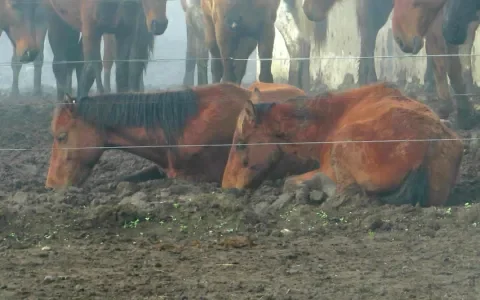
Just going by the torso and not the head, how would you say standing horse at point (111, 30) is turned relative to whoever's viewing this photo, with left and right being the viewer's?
facing the viewer and to the right of the viewer

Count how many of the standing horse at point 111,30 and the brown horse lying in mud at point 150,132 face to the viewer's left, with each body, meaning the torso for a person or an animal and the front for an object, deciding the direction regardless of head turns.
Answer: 1

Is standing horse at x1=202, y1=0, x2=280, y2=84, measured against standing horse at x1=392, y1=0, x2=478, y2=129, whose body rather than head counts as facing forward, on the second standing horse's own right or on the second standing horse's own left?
on the second standing horse's own right

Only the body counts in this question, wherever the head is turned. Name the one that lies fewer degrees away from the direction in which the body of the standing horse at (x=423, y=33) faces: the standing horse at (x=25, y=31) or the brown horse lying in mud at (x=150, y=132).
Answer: the brown horse lying in mud

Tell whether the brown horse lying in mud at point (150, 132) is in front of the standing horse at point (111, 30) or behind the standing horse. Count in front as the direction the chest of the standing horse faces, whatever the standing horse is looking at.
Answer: in front

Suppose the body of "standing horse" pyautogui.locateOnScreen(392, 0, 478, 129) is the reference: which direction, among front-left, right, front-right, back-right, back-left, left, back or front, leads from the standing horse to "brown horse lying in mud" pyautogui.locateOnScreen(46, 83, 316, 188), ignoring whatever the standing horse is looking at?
front

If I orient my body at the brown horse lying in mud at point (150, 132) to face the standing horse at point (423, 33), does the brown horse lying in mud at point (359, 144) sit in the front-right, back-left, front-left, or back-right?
front-right

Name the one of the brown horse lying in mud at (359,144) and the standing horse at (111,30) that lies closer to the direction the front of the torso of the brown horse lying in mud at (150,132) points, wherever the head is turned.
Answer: the standing horse

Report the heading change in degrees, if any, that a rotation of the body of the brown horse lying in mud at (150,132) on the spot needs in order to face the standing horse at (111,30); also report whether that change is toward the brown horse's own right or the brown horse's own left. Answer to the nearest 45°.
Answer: approximately 90° to the brown horse's own right

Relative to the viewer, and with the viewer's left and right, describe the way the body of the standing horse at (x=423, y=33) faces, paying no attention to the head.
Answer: facing the viewer and to the left of the viewer

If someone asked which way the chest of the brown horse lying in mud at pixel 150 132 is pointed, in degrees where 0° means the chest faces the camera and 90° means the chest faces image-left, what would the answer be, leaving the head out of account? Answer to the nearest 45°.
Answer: approximately 90°

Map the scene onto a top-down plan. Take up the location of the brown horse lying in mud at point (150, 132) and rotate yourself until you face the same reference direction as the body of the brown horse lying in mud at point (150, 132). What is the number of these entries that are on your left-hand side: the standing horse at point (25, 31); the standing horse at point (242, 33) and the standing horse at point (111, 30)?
0

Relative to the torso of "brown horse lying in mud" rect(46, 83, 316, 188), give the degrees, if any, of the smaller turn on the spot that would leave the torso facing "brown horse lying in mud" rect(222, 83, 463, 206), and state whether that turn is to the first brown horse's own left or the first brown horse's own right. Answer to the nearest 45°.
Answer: approximately 135° to the first brown horse's own left

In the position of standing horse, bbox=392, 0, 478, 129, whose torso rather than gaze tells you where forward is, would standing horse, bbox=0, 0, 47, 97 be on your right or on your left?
on your right
